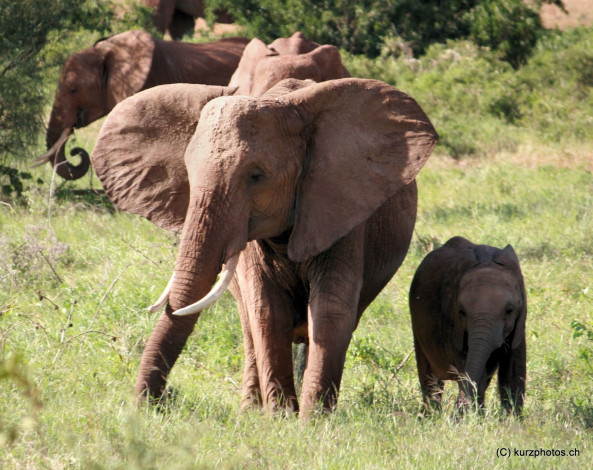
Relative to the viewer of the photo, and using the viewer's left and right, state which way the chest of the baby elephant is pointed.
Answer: facing the viewer and to the right of the viewer

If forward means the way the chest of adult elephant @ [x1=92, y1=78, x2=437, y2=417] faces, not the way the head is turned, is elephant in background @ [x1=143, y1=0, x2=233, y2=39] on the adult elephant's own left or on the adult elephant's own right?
on the adult elephant's own right

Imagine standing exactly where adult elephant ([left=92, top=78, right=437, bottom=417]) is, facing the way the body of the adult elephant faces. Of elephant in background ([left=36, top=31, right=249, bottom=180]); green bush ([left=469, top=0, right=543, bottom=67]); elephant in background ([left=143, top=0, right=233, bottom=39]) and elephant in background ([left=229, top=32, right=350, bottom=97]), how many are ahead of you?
0

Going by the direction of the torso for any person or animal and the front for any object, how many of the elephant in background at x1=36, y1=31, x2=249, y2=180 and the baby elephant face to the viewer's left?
1

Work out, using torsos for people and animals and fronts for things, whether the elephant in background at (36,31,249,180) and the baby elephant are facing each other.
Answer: no

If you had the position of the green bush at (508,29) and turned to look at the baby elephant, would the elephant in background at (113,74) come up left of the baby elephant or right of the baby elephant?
right

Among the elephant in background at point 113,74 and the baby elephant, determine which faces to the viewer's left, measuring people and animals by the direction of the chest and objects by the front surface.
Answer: the elephant in background

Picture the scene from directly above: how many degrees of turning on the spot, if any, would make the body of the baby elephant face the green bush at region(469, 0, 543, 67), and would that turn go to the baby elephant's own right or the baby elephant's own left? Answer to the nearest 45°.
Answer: approximately 135° to the baby elephant's own left

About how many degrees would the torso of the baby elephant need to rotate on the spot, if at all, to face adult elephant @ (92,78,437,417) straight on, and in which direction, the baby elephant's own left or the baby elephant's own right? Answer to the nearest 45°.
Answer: approximately 90° to the baby elephant's own right

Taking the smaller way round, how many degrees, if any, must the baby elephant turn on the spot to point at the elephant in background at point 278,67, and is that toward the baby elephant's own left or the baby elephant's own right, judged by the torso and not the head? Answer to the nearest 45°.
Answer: approximately 180°

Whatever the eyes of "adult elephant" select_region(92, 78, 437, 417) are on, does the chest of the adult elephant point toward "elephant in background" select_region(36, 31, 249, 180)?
no

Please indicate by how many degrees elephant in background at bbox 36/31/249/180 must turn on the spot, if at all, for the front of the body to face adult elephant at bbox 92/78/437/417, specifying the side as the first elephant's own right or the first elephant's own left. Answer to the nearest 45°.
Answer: approximately 90° to the first elephant's own left

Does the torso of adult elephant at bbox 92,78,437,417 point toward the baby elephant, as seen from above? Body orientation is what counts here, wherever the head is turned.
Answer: no

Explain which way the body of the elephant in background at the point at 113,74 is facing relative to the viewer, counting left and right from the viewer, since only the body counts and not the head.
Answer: facing to the left of the viewer

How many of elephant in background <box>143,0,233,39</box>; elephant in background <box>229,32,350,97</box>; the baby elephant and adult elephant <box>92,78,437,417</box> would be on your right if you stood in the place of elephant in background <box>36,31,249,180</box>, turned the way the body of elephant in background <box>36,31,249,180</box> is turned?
1

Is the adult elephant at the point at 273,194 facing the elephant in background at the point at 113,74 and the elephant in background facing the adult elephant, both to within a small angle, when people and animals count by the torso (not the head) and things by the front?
no

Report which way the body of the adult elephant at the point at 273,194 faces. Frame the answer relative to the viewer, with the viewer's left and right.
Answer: facing the viewer and to the left of the viewer
